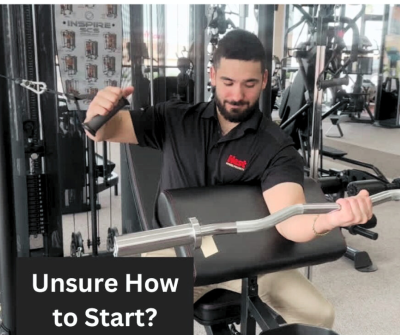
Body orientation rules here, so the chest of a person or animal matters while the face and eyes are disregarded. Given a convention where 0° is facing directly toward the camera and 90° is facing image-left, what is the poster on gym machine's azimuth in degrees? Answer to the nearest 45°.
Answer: approximately 0°

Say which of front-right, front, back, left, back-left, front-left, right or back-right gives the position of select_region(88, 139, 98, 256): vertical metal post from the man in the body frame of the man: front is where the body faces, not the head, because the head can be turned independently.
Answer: back-right

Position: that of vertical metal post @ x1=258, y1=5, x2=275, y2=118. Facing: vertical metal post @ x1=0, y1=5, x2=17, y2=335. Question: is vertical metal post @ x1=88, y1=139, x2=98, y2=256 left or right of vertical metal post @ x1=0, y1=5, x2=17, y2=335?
right

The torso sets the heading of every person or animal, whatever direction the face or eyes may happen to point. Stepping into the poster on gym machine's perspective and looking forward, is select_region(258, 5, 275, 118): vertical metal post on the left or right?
on its left

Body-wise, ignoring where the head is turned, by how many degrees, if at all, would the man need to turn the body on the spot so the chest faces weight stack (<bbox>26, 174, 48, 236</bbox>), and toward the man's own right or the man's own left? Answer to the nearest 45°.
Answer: approximately 135° to the man's own right

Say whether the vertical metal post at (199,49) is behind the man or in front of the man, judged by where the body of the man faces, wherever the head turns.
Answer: behind

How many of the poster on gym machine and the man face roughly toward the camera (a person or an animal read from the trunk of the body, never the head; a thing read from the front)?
2

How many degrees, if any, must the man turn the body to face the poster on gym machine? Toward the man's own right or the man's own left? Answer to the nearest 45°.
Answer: approximately 135° to the man's own right
